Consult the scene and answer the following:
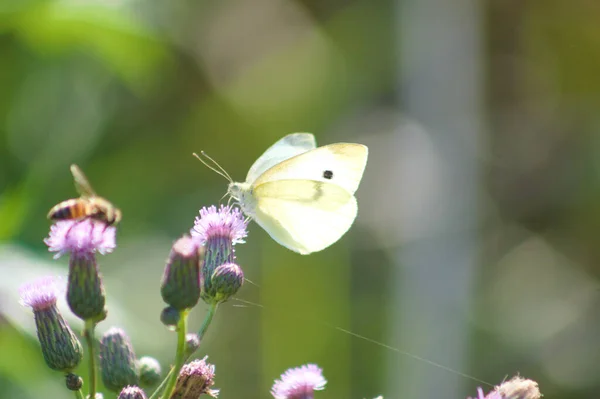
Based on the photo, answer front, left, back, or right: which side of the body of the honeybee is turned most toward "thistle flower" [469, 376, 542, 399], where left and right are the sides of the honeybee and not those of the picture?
front

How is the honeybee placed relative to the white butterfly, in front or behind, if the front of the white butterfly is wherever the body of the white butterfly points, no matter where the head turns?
in front

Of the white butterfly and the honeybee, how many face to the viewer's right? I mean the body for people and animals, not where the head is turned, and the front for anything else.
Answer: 1

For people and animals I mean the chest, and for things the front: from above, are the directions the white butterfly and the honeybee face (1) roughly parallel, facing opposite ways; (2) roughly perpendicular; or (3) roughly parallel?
roughly parallel, facing opposite ways

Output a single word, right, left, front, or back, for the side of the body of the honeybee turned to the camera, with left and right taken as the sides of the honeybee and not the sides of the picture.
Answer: right

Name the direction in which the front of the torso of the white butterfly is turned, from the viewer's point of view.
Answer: to the viewer's left
